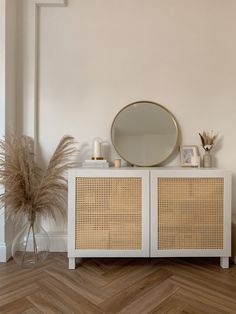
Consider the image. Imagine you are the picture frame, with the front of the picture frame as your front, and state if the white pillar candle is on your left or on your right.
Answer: on your right

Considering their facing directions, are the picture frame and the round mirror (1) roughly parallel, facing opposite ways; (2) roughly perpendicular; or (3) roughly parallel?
roughly parallel

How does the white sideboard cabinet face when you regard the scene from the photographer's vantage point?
facing the viewer

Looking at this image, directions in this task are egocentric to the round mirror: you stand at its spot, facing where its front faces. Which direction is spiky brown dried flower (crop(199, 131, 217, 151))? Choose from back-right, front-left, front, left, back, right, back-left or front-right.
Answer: left

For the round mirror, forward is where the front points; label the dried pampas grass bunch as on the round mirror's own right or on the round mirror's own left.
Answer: on the round mirror's own right

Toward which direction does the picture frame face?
toward the camera

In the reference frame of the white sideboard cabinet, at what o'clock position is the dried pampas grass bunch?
The dried pampas grass bunch is roughly at 3 o'clock from the white sideboard cabinet.

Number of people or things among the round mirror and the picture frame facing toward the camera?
2
